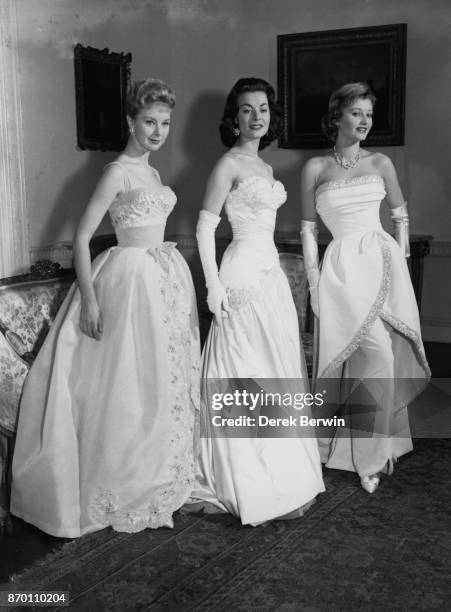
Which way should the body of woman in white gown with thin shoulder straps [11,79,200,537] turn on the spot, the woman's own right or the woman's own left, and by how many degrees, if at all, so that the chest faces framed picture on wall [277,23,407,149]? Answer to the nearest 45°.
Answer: approximately 90° to the woman's own left

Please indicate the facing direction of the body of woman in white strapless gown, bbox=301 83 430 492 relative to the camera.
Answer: toward the camera

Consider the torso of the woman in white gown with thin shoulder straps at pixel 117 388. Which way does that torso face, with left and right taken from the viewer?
facing the viewer and to the right of the viewer

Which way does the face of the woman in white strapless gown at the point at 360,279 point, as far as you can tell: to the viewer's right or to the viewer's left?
to the viewer's right

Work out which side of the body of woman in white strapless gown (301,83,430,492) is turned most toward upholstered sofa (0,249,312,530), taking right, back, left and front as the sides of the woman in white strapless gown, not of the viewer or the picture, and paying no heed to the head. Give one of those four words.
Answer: right

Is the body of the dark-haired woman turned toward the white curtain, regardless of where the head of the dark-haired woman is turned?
no

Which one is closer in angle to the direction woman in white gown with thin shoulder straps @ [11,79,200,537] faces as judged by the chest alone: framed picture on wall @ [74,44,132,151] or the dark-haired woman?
the dark-haired woman

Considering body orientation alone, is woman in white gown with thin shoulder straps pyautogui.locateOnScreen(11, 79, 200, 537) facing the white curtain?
no

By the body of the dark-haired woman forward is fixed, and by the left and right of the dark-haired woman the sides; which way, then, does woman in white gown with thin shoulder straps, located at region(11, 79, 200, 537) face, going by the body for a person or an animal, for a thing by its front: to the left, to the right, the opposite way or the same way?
the same way

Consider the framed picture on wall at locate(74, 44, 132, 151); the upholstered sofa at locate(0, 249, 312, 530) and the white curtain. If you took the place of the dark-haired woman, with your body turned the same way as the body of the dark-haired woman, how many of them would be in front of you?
0

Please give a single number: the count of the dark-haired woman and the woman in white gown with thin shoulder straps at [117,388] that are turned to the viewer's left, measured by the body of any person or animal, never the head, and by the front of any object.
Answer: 0

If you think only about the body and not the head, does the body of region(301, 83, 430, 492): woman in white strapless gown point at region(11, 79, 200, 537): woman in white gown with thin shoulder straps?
no

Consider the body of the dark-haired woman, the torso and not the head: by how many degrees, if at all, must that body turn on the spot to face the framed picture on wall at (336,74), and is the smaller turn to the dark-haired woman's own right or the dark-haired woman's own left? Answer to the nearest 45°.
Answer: approximately 135° to the dark-haired woman's own left

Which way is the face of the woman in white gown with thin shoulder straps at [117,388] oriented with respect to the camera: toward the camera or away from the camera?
toward the camera

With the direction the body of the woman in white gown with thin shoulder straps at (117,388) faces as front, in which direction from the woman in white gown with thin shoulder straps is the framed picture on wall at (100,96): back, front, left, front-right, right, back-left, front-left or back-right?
back-left
